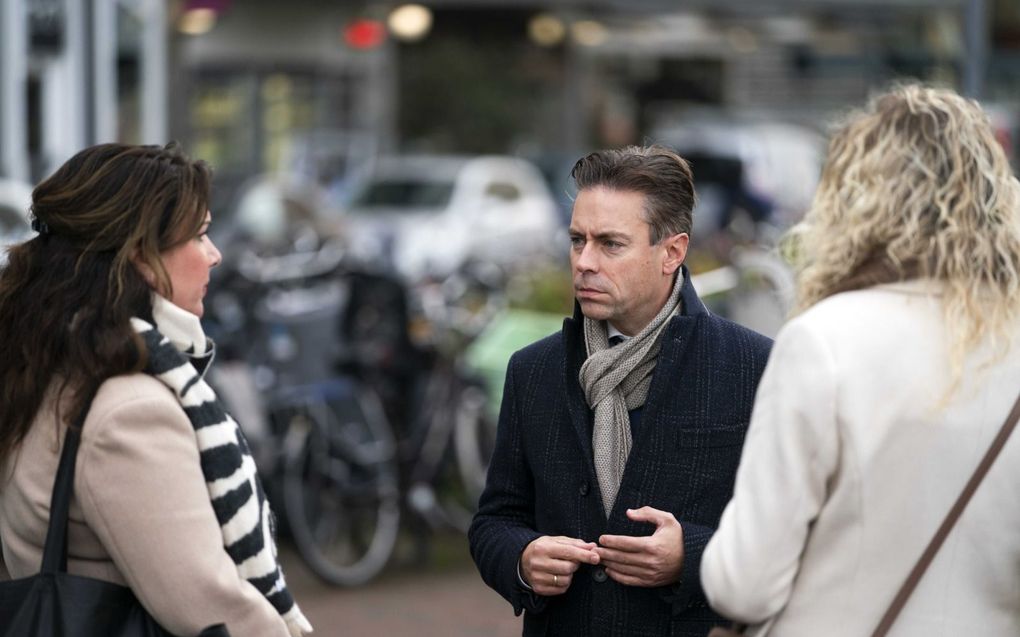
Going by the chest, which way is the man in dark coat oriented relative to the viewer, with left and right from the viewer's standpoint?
facing the viewer and to the left of the viewer

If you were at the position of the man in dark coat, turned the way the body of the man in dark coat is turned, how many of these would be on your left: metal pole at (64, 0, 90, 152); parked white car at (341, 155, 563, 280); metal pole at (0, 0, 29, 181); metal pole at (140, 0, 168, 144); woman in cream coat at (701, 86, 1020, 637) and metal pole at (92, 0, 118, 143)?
1

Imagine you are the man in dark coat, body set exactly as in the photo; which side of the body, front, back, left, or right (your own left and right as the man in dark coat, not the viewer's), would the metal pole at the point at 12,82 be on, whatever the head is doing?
right

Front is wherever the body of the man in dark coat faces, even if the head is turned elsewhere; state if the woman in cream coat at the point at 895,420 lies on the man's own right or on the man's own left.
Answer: on the man's own left

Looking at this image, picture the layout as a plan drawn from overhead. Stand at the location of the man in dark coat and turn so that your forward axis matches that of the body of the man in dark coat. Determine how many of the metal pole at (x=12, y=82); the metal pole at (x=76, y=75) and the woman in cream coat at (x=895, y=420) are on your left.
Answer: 1

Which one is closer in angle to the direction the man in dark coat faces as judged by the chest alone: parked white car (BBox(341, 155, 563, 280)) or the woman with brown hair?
the woman with brown hair

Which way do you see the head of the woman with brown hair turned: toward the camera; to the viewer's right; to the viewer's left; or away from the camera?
to the viewer's right

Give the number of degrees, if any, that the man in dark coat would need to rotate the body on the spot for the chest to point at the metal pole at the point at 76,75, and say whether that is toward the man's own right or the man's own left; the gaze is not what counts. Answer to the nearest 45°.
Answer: approximately 90° to the man's own right

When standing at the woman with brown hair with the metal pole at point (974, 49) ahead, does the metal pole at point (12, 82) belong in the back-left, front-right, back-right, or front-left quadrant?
front-left

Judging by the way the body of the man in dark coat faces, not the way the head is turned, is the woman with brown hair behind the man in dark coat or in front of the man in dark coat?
in front

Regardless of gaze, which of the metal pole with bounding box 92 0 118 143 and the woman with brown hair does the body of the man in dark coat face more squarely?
the woman with brown hair

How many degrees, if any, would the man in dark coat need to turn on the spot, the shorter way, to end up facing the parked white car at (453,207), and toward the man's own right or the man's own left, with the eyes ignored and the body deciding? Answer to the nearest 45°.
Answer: approximately 135° to the man's own right

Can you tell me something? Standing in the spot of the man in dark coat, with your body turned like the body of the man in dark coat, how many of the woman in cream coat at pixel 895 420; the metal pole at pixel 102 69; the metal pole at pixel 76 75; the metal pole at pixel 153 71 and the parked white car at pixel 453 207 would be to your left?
1

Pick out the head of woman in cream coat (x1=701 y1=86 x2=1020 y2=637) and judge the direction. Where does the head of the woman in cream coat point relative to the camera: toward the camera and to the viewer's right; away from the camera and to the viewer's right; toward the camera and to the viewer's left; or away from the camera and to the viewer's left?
away from the camera and to the viewer's left

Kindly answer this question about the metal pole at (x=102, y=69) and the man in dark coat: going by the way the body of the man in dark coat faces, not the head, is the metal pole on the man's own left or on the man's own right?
on the man's own right
